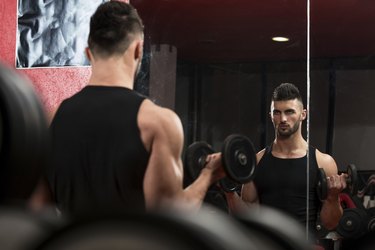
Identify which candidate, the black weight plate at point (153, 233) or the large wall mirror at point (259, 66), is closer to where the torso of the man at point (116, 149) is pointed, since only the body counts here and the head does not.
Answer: the large wall mirror

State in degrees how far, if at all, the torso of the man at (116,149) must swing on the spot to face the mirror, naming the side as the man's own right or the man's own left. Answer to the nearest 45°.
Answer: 0° — they already face it

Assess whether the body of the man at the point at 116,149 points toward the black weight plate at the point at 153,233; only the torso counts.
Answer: no

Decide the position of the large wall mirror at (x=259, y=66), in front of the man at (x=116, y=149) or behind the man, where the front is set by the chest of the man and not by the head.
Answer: in front

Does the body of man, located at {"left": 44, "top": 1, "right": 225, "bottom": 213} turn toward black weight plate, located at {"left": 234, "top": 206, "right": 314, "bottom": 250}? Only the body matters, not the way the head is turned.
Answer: no

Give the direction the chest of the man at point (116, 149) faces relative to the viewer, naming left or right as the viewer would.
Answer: facing away from the viewer and to the right of the viewer
